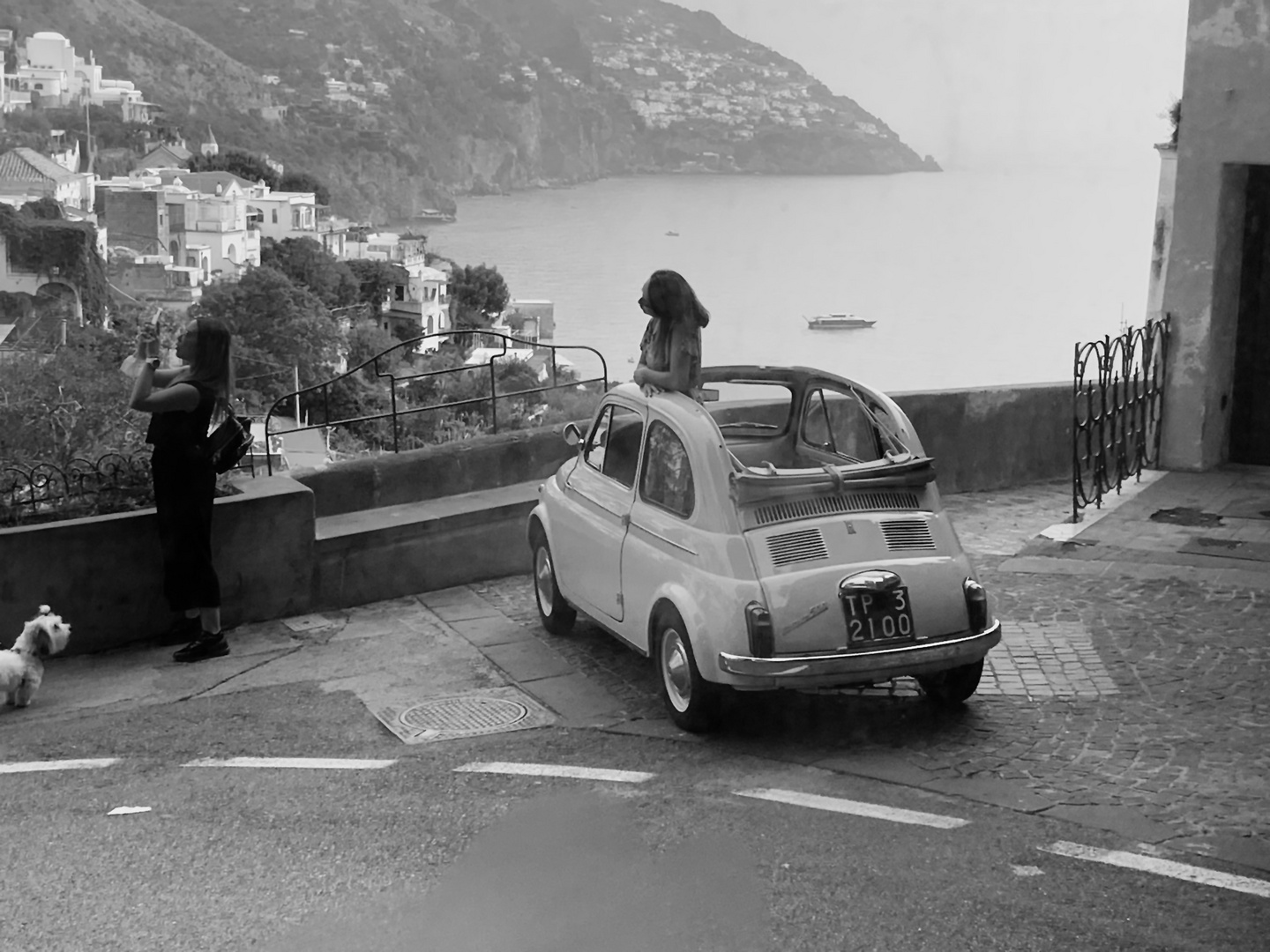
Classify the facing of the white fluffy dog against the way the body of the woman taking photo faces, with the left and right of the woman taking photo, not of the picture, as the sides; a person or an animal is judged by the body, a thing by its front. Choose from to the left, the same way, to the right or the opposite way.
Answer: the opposite way

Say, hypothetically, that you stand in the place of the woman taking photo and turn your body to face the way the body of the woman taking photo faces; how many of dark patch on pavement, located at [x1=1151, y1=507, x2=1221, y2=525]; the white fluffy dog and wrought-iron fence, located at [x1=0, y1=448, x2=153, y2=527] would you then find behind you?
1

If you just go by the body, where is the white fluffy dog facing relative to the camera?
to the viewer's right

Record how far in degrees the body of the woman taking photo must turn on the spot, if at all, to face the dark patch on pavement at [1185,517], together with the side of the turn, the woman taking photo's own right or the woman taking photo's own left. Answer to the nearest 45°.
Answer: approximately 180°

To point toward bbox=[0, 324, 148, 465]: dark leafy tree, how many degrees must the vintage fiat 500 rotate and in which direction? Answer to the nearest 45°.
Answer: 0° — it already faces it

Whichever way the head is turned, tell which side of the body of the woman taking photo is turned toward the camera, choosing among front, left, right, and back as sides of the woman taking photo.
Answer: left

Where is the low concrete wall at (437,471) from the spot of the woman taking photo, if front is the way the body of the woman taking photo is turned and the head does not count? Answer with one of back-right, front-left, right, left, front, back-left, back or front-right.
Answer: back-right

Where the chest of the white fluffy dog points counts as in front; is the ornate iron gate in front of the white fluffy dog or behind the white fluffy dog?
in front

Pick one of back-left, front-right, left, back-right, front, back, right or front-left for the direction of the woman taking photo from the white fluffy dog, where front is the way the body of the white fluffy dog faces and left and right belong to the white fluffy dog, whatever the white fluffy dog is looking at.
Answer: front-left

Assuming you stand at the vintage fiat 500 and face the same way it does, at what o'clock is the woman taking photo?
The woman taking photo is roughly at 11 o'clock from the vintage fiat 500.

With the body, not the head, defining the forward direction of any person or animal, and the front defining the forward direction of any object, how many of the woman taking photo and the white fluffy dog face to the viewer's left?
1

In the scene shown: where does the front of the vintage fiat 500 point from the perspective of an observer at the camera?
facing away from the viewer and to the left of the viewer
